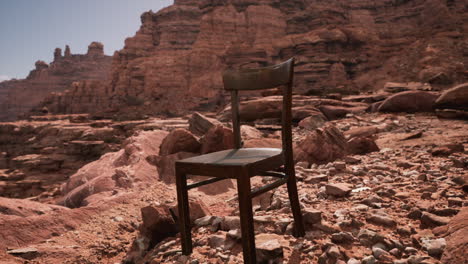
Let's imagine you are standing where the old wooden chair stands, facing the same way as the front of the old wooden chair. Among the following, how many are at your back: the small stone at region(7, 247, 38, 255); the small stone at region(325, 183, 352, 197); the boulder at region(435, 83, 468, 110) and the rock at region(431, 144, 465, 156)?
3

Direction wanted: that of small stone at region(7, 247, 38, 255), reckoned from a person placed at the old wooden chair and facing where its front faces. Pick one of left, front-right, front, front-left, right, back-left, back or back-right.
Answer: front-right

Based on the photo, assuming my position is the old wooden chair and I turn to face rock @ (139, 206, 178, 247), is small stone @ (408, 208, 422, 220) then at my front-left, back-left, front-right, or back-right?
back-right

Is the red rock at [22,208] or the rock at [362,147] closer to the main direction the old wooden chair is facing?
the red rock

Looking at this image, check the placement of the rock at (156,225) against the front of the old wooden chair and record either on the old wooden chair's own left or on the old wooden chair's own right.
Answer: on the old wooden chair's own right

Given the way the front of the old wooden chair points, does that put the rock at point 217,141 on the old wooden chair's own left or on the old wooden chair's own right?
on the old wooden chair's own right

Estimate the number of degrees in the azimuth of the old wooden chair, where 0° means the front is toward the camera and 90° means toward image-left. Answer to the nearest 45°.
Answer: approximately 45°

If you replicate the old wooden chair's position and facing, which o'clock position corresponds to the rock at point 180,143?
The rock is roughly at 4 o'clock from the old wooden chair.
